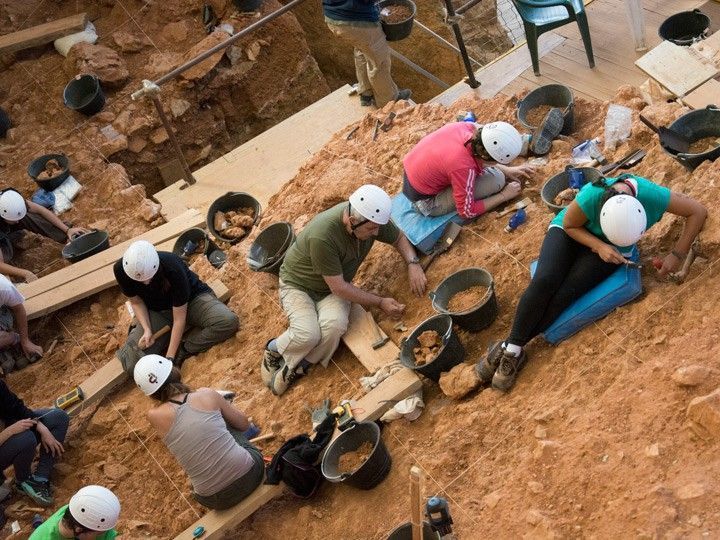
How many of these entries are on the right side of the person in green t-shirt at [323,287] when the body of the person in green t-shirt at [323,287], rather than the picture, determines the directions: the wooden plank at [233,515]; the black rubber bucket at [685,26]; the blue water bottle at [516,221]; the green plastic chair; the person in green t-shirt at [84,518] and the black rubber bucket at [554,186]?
2

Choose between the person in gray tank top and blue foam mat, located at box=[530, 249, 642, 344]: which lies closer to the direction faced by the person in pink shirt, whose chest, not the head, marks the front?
the blue foam mat

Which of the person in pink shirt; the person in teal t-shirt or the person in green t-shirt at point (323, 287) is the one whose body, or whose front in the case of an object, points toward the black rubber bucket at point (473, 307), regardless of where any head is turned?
the person in green t-shirt

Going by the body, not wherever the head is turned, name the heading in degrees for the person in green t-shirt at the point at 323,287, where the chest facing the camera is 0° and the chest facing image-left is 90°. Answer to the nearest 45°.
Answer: approximately 315°

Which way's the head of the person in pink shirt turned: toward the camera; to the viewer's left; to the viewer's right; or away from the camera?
to the viewer's right

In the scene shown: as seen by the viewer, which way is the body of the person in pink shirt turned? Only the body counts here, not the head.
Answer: to the viewer's right

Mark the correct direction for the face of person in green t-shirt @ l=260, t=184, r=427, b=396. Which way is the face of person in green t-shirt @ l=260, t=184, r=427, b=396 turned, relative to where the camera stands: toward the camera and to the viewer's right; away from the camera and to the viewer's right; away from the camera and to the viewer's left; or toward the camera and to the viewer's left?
toward the camera and to the viewer's right

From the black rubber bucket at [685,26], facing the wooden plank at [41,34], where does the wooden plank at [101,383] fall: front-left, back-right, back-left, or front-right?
front-left
